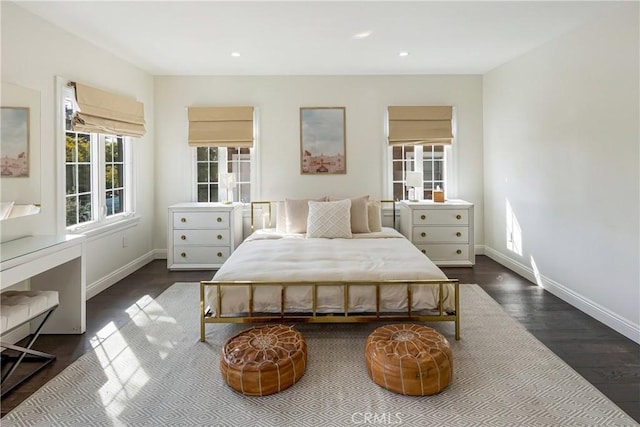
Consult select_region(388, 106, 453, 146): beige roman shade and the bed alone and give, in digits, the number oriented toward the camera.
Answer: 2

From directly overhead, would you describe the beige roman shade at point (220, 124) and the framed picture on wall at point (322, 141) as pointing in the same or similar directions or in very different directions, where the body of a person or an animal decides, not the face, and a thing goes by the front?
same or similar directions

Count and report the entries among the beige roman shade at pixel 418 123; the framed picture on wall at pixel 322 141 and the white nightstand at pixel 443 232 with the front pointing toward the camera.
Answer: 3

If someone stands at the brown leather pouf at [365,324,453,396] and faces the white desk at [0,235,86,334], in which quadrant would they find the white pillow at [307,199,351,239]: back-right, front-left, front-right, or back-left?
front-right

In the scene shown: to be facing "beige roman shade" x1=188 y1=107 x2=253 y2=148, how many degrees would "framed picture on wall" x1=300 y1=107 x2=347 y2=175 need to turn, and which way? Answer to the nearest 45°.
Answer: approximately 90° to its right

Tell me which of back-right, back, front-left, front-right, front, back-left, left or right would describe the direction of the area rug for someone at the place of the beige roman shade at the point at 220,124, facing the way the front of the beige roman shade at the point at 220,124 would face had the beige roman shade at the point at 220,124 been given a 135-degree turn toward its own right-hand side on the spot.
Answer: back-left

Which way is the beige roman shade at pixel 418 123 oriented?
toward the camera

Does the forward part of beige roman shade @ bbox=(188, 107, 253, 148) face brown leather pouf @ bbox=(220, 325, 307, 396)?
yes

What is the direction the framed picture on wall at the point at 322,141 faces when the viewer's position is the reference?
facing the viewer

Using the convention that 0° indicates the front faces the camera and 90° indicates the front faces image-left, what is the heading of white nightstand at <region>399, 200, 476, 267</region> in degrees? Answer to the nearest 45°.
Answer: approximately 0°

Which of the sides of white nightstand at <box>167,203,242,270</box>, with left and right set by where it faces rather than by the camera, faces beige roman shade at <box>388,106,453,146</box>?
left

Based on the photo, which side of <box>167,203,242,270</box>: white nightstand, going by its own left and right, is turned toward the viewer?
front
